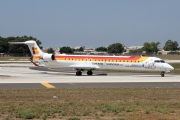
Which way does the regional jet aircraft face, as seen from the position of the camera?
facing the viewer and to the right of the viewer
